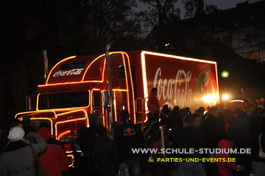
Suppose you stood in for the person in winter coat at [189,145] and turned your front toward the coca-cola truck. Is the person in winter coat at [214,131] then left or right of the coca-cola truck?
right

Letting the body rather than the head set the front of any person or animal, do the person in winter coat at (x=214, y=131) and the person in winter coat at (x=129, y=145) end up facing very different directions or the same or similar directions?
same or similar directions

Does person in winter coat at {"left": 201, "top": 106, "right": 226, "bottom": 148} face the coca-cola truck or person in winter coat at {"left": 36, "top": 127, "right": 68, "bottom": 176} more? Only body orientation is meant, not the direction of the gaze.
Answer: the coca-cola truck

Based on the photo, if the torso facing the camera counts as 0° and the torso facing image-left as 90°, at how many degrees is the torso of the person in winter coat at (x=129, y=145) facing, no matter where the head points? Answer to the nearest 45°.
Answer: approximately 180°

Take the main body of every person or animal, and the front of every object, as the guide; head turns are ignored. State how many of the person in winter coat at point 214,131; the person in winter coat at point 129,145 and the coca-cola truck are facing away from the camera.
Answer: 2

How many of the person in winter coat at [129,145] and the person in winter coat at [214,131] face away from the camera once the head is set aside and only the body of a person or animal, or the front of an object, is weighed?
2

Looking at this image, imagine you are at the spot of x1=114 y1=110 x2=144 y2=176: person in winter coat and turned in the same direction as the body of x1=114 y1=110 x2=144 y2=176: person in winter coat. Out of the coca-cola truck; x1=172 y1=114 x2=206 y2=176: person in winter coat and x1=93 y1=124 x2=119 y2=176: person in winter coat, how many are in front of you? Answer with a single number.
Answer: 1

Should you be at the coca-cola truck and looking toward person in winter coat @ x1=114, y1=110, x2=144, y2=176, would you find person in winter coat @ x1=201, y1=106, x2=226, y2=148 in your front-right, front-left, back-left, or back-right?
front-left

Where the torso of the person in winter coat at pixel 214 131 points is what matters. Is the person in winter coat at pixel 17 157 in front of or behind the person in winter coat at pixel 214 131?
behind

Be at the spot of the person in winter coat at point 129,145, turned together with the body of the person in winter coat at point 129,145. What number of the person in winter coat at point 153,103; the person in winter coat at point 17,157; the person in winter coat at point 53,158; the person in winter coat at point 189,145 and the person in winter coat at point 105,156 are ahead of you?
1

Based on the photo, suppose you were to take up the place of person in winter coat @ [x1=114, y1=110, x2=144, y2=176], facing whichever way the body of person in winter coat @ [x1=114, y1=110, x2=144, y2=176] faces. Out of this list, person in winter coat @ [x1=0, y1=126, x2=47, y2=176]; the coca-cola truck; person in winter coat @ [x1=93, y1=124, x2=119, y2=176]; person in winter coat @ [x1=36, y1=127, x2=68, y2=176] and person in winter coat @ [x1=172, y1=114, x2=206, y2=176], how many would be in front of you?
1

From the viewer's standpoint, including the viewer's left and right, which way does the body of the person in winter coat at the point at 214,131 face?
facing away from the viewer

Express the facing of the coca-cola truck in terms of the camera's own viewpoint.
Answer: facing the viewer and to the left of the viewer

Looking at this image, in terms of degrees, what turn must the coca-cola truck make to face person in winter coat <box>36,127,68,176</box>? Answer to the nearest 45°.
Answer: approximately 45° to its left

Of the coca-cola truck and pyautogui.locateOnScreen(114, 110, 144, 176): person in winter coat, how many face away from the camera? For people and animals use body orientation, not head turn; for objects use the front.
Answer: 1
